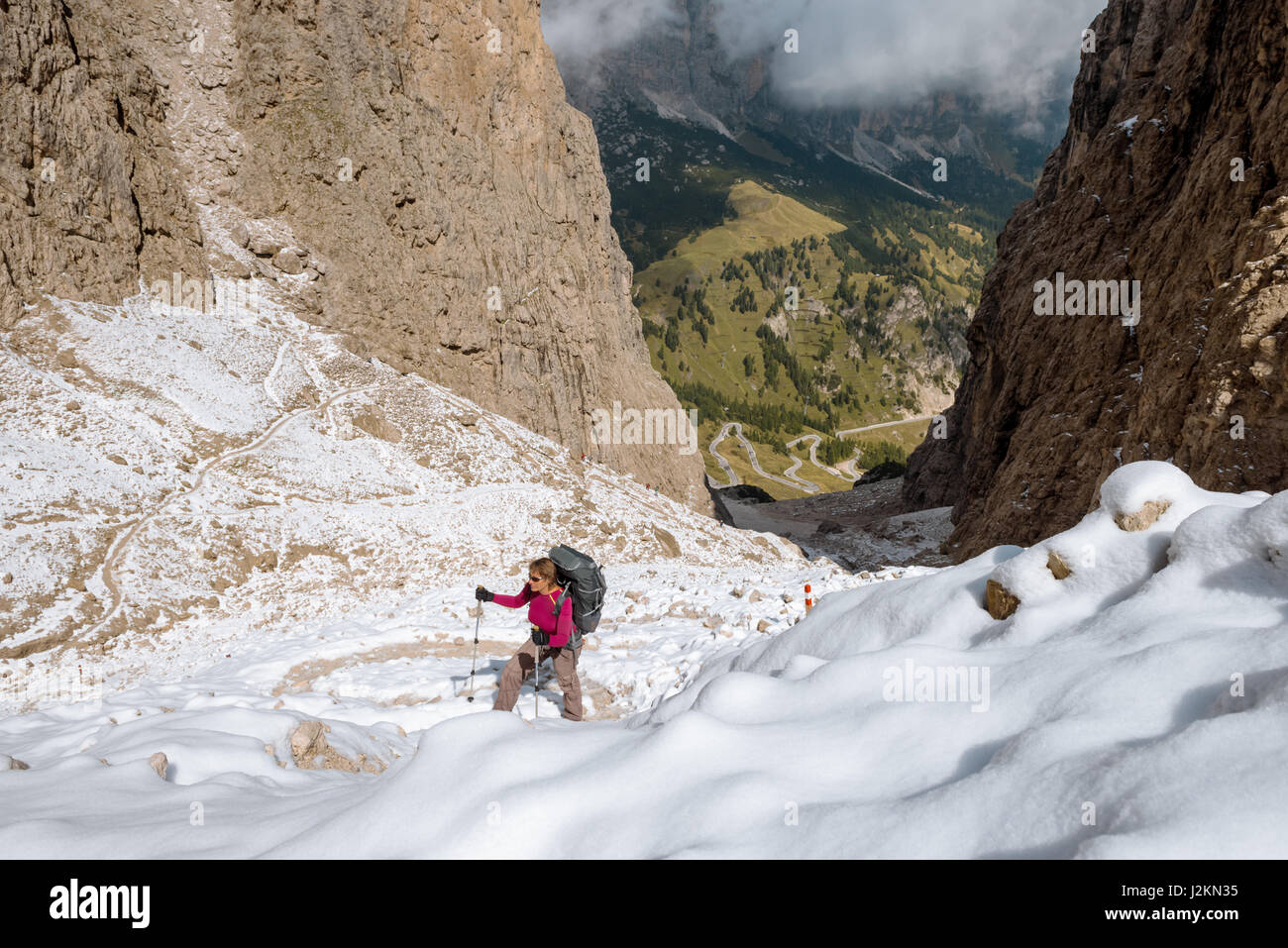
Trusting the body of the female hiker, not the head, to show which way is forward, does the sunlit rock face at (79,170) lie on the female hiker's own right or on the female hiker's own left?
on the female hiker's own right

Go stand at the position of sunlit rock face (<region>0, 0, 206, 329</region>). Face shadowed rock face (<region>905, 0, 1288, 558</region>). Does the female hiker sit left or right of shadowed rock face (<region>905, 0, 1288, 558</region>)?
right

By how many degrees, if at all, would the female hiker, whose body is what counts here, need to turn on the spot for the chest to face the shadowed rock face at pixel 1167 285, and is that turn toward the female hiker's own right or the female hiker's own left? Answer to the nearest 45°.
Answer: approximately 180°

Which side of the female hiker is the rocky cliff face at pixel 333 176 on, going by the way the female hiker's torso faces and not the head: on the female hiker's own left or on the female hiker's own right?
on the female hiker's own right

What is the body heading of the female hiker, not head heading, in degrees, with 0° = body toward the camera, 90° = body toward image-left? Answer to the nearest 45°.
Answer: approximately 45°
